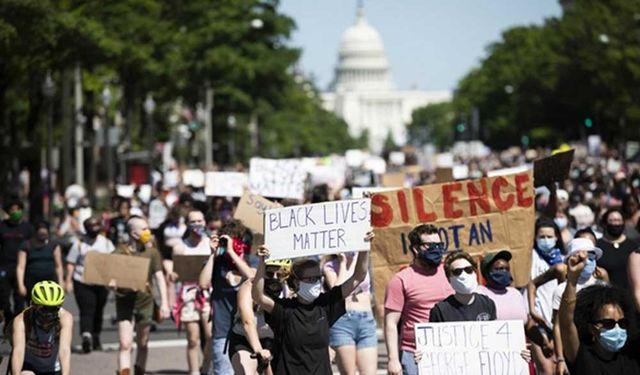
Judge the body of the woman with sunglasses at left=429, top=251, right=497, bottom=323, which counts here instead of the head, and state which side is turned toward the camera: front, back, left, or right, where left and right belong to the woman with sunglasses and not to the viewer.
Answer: front

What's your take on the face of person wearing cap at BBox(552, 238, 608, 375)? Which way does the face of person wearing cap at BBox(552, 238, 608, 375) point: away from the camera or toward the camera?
toward the camera

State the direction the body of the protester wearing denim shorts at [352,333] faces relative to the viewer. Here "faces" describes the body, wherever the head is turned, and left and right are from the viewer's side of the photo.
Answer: facing the viewer

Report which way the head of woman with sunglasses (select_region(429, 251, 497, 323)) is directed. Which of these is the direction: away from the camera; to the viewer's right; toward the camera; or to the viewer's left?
toward the camera

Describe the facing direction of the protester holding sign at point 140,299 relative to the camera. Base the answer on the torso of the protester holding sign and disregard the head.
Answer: toward the camera

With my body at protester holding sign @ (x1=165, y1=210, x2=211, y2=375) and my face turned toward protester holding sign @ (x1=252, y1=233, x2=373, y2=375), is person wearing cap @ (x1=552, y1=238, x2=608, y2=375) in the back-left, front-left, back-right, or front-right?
front-left

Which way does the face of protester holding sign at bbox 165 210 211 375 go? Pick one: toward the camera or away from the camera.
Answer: toward the camera

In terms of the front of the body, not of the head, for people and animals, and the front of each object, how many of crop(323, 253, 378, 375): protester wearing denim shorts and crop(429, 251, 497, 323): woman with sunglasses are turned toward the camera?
2

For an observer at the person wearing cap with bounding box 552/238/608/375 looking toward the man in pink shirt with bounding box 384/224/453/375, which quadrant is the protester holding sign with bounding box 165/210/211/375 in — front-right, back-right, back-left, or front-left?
front-right

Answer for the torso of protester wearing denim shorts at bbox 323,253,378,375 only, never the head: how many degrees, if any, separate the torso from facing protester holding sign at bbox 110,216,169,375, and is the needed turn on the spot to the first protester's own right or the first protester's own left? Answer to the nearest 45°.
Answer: approximately 135° to the first protester's own right

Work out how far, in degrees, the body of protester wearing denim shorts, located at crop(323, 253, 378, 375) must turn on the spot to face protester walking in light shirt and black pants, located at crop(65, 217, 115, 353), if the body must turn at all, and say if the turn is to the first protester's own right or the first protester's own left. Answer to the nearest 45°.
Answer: approximately 135° to the first protester's own right

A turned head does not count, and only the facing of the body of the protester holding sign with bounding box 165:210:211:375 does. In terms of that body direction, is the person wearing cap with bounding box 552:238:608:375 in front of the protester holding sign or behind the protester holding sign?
in front
